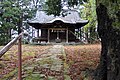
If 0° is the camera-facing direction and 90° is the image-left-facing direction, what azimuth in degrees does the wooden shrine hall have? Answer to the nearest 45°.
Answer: approximately 0°

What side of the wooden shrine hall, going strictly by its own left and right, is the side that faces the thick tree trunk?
front
